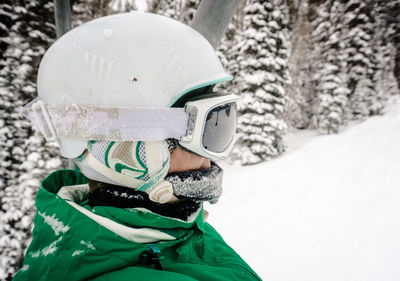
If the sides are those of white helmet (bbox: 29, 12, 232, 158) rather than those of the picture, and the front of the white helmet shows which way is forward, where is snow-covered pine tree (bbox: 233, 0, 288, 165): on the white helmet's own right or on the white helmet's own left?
on the white helmet's own left

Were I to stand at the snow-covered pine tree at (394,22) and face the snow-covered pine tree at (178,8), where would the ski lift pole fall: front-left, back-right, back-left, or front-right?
front-left

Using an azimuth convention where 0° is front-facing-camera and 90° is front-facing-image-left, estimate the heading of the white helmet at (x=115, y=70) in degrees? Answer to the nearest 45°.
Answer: approximately 270°

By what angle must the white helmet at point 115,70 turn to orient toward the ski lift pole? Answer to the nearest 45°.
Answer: approximately 45° to its left

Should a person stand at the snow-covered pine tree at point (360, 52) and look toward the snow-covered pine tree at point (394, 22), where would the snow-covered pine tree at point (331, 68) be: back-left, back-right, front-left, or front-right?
back-left

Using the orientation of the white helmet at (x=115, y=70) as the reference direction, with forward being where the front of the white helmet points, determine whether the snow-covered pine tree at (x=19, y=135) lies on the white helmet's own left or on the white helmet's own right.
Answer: on the white helmet's own left

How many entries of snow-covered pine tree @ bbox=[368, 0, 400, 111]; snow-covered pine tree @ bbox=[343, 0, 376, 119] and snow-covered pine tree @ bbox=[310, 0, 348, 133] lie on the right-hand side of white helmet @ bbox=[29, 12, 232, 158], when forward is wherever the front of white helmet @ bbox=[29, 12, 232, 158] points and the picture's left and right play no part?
0

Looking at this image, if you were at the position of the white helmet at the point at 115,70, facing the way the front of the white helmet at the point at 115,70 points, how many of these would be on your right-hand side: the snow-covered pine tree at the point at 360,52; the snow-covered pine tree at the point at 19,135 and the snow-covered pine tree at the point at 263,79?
0

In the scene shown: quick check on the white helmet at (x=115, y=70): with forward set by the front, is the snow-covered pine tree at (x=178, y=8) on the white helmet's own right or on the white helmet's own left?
on the white helmet's own left

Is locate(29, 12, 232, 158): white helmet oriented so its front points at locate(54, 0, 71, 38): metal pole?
no

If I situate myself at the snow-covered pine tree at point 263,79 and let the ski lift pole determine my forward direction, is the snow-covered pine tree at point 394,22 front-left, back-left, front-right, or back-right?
back-left
